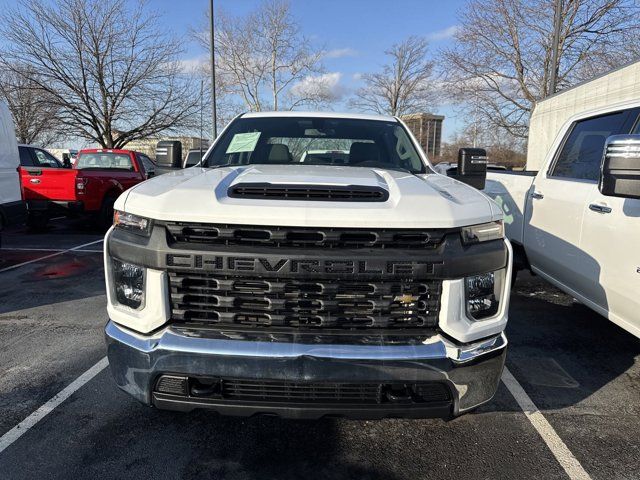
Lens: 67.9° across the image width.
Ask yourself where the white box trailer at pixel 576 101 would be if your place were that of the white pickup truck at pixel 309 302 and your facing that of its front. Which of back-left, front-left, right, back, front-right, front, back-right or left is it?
back-left

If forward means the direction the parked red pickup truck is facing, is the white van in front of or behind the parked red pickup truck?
behind

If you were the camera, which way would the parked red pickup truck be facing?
facing away from the viewer and to the right of the viewer

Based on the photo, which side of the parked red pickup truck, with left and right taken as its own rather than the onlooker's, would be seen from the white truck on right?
right

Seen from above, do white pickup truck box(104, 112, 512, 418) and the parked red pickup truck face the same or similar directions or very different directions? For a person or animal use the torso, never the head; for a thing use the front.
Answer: very different directions

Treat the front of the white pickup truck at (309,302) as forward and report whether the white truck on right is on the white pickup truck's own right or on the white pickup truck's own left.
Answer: on the white pickup truck's own left

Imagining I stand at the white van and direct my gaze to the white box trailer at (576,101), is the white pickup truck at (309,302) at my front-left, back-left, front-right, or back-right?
front-right

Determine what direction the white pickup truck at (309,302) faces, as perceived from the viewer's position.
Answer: facing the viewer

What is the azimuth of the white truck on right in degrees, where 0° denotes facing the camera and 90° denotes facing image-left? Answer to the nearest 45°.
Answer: approximately 315°

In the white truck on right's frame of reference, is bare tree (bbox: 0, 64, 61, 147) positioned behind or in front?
behind

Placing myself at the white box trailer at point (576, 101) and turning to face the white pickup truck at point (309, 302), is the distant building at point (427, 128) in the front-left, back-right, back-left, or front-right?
back-right

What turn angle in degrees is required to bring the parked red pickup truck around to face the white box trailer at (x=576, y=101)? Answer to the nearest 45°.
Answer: approximately 90° to its right

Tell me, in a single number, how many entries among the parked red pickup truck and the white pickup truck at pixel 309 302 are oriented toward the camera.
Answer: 1

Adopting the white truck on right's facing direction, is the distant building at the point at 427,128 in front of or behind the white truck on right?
behind

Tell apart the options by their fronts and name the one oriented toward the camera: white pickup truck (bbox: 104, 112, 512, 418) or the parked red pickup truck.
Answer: the white pickup truck

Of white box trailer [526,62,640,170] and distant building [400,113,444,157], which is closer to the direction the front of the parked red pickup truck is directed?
the distant building
